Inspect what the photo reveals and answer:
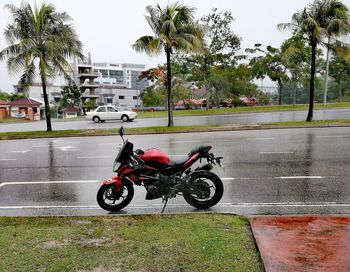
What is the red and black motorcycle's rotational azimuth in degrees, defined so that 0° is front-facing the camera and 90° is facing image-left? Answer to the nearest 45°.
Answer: approximately 90°

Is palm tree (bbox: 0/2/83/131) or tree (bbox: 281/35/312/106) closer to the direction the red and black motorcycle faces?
the palm tree

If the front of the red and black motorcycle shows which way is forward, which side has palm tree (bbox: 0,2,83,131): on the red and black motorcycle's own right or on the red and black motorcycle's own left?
on the red and black motorcycle's own right

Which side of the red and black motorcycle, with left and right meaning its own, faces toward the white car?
right

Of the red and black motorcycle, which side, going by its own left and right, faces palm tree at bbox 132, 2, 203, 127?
right

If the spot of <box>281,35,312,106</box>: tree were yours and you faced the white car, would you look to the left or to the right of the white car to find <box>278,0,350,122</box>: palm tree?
left
